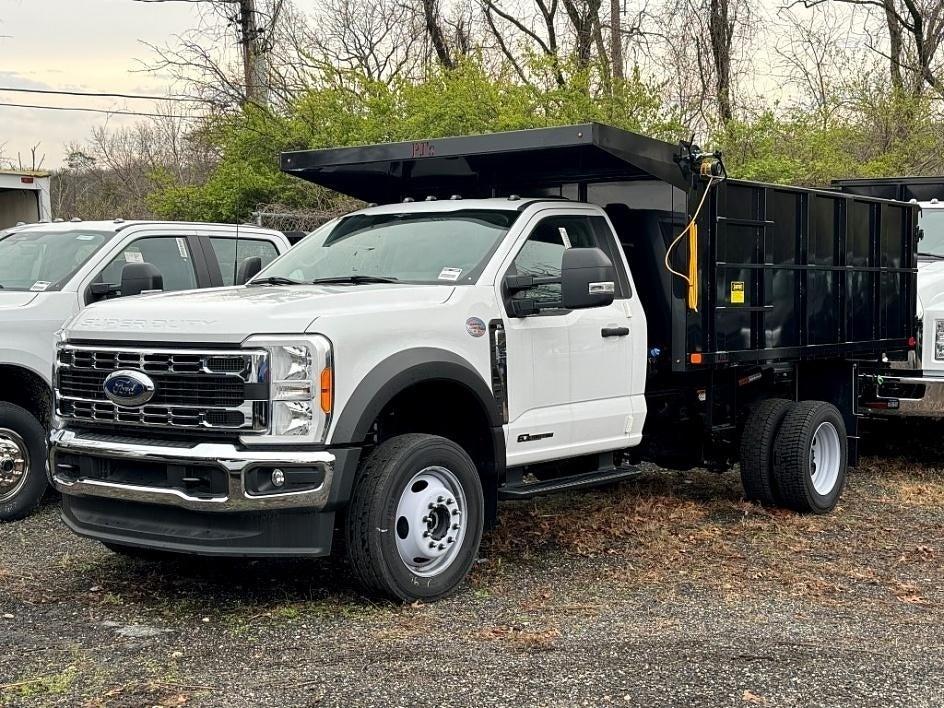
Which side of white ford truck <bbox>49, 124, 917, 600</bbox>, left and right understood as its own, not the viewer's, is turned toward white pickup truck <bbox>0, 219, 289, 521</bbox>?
right

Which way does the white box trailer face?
away from the camera

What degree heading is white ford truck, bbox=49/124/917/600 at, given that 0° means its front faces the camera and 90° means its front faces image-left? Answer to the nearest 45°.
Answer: approximately 45°

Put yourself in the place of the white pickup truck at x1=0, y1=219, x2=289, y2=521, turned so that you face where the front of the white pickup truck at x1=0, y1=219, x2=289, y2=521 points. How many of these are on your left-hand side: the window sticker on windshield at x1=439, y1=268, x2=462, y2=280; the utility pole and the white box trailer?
1

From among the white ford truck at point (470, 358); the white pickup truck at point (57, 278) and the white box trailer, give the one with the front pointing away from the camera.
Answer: the white box trailer

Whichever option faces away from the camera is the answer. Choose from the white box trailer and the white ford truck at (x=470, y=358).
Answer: the white box trailer

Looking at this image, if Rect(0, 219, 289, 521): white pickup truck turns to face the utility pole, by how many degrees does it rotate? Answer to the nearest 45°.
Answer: approximately 135° to its right

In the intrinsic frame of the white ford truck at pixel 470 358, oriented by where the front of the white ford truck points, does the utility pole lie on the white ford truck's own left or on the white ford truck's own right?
on the white ford truck's own right

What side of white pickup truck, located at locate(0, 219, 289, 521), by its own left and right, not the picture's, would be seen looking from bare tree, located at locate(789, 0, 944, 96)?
back
